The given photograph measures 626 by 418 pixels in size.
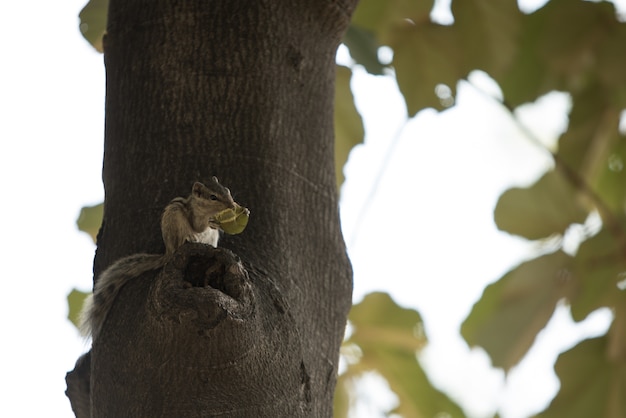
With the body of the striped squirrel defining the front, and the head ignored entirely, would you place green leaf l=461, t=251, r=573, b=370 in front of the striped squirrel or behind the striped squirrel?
in front

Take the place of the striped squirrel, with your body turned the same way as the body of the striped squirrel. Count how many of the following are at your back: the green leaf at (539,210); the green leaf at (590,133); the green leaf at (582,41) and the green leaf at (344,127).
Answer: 0

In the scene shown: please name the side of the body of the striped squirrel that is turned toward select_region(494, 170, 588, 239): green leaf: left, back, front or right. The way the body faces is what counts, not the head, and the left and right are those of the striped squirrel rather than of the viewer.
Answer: front

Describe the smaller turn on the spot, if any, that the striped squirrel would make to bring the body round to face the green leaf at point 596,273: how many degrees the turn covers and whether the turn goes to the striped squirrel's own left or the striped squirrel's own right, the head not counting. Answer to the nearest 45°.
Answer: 0° — it already faces it

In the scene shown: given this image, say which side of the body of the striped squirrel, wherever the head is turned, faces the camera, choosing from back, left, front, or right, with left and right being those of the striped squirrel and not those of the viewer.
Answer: right

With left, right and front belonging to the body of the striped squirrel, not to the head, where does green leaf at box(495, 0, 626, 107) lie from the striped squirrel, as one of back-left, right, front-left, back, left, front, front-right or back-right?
front

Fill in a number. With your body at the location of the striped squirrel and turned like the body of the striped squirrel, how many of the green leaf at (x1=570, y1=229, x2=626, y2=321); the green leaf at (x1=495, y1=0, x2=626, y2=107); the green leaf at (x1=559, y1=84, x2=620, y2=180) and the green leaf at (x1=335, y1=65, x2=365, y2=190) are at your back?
0

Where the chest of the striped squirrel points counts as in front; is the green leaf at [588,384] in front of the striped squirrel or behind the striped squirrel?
in front

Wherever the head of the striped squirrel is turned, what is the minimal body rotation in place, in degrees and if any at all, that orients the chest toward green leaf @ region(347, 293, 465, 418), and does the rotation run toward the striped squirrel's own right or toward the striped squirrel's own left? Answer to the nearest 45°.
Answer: approximately 45° to the striped squirrel's own left

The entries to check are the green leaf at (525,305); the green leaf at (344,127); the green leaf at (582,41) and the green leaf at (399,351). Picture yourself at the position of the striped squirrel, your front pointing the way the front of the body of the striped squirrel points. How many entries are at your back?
0
